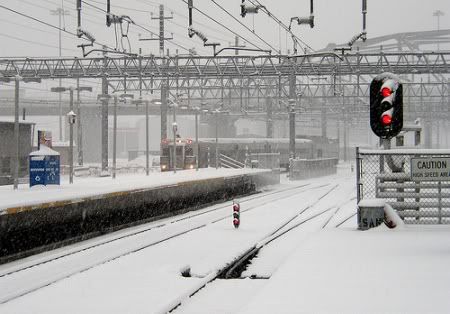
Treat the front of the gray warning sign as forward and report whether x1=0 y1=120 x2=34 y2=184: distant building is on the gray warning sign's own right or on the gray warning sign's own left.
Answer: on the gray warning sign's own right

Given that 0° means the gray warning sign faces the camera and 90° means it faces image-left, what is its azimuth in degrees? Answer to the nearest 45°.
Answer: approximately 0°

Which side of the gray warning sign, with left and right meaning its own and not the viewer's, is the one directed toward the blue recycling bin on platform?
right

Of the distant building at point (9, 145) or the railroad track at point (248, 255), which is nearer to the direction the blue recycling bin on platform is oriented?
the railroad track

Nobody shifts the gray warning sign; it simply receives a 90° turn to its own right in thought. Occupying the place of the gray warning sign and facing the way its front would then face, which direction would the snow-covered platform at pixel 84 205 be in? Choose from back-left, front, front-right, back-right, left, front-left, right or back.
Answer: front

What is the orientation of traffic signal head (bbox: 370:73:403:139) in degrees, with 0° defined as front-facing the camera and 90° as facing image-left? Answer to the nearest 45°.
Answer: approximately 0°

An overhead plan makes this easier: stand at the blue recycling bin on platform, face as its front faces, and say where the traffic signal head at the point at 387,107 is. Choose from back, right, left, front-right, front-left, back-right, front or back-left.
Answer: front-left
